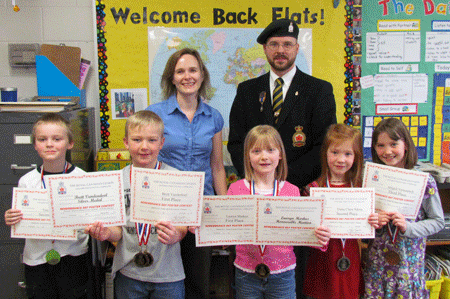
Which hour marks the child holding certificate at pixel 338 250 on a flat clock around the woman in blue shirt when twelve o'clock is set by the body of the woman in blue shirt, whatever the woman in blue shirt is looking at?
The child holding certificate is roughly at 10 o'clock from the woman in blue shirt.

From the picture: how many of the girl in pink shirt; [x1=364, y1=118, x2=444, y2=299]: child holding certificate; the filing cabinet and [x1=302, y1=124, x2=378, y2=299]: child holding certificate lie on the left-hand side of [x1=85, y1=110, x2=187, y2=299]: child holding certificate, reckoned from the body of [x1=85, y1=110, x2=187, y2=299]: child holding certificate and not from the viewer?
3

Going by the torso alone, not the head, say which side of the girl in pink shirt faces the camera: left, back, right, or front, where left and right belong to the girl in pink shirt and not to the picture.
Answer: front

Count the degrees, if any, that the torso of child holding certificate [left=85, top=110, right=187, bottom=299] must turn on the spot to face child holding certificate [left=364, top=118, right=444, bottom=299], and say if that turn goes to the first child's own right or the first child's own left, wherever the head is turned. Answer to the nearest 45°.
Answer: approximately 90° to the first child's own left

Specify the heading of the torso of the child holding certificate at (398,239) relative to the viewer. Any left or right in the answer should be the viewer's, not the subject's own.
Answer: facing the viewer and to the left of the viewer

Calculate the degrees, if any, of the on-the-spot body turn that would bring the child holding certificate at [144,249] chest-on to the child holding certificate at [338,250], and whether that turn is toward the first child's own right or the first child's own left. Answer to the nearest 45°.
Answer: approximately 90° to the first child's own left

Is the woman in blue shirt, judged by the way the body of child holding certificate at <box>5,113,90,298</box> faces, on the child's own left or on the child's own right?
on the child's own left

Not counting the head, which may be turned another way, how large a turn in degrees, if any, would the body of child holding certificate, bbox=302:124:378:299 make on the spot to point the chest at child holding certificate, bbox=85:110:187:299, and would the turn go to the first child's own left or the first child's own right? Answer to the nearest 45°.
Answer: approximately 45° to the first child's own right

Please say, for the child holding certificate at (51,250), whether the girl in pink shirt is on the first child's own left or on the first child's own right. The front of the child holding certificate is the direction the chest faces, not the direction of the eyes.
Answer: on the first child's own left

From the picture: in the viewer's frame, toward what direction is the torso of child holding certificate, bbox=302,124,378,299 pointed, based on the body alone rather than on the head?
toward the camera
